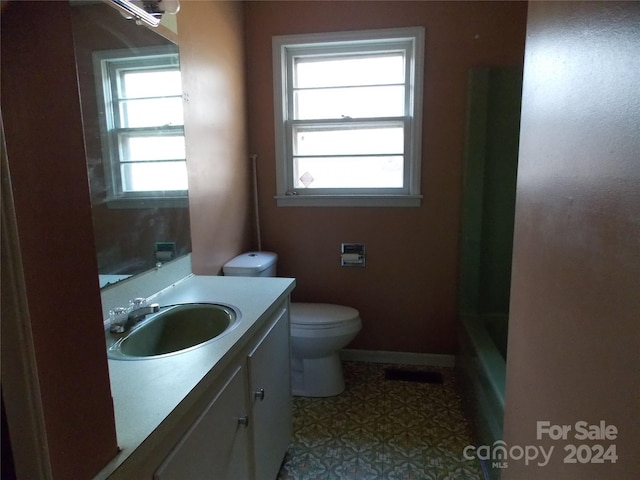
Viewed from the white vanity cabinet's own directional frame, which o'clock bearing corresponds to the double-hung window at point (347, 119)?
The double-hung window is roughly at 10 o'clock from the white vanity cabinet.

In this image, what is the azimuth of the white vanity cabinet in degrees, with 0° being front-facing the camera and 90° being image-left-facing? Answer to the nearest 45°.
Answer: approximately 270°

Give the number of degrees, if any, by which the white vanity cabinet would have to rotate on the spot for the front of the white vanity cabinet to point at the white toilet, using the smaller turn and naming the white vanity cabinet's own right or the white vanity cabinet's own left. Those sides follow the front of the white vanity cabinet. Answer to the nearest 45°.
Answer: approximately 45° to the white vanity cabinet's own left

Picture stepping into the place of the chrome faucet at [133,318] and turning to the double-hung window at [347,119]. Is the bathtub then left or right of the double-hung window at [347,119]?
right

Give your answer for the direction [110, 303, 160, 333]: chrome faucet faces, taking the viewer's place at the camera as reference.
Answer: facing to the right of the viewer
